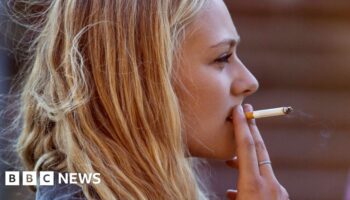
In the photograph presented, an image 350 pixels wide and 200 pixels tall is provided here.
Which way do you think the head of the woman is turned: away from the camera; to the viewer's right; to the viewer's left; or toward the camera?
to the viewer's right

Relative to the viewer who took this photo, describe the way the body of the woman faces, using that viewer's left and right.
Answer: facing to the right of the viewer
